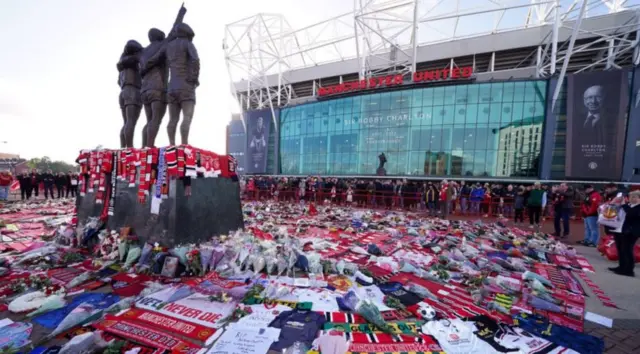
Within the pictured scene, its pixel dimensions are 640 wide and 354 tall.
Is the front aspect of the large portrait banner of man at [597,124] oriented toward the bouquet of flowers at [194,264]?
yes

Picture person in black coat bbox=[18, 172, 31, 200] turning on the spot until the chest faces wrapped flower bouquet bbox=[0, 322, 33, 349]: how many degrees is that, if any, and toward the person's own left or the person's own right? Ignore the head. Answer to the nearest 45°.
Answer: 0° — they already face it

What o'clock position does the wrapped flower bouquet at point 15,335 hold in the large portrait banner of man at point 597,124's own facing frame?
The wrapped flower bouquet is roughly at 12 o'clock from the large portrait banner of man.

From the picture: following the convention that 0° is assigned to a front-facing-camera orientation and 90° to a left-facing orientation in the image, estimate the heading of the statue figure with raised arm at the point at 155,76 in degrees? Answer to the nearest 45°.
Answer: approximately 225°

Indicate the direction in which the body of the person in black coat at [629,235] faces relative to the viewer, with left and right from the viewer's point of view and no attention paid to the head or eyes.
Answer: facing to the left of the viewer

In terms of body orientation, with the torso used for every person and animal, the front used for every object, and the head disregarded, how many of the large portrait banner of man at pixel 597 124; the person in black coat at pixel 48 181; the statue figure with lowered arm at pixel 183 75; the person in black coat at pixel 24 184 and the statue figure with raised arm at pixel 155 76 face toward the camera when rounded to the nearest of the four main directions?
3

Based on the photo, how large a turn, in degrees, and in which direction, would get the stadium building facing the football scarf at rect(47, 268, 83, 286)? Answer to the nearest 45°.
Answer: approximately 45° to its left
